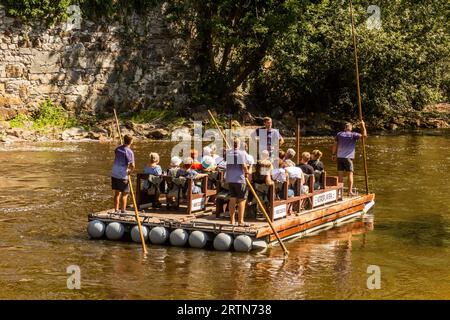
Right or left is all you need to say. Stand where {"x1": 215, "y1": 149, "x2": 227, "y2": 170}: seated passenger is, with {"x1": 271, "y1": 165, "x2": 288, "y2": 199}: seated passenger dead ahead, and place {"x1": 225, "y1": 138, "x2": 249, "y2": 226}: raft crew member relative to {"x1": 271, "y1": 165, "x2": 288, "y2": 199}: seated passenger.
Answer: right

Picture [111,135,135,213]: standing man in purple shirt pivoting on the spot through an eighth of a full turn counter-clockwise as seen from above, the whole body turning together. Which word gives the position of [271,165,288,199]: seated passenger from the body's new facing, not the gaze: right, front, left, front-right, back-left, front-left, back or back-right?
right

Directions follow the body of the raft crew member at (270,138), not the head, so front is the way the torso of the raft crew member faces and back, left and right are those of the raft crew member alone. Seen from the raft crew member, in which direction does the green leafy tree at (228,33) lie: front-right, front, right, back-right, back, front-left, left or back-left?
back

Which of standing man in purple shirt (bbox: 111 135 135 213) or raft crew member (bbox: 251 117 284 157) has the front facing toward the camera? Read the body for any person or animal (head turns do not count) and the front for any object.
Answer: the raft crew member

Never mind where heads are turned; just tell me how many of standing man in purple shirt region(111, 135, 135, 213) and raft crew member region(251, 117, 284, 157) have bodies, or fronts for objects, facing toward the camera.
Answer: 1

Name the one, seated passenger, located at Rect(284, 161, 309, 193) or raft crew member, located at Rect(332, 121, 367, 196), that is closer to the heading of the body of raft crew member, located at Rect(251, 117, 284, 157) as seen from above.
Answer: the seated passenger

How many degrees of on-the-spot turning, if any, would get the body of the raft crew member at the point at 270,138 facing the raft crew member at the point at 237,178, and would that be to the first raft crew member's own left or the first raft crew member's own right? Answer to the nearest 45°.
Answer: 0° — they already face them

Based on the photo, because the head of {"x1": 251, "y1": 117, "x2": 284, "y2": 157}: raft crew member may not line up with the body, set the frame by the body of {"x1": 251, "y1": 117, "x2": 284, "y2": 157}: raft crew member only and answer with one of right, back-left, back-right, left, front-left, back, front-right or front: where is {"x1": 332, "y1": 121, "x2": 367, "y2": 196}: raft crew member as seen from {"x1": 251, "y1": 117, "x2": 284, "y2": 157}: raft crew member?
front-left

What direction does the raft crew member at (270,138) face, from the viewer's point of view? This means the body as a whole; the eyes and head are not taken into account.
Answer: toward the camera

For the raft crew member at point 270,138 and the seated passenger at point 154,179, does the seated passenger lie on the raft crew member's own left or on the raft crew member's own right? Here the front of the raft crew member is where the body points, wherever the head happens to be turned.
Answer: on the raft crew member's own right

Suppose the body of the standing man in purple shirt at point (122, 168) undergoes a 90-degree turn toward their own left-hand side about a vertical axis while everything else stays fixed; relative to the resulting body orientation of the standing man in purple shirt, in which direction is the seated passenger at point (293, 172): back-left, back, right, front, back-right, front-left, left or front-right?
back-right

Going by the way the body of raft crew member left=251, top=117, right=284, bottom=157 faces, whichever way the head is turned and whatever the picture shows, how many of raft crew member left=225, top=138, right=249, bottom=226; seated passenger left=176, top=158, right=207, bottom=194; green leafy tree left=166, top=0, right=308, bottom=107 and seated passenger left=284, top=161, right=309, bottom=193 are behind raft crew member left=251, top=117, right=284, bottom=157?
1

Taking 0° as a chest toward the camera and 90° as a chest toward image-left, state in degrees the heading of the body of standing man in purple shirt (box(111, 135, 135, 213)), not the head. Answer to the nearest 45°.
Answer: approximately 225°
